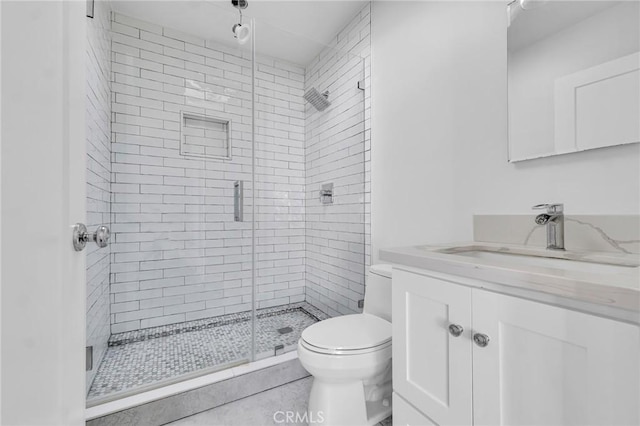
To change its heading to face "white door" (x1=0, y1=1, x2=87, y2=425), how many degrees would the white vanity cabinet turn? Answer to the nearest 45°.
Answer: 0° — it already faces it

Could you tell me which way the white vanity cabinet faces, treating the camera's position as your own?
facing the viewer and to the left of the viewer

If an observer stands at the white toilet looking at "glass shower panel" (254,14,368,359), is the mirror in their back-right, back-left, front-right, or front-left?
back-right

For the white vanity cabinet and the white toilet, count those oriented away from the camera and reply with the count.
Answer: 0

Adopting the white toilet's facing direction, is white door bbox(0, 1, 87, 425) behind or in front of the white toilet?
in front

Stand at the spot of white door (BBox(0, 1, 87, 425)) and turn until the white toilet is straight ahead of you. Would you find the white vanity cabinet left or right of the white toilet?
right

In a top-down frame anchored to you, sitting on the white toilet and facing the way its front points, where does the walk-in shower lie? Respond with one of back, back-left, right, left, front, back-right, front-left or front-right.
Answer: right

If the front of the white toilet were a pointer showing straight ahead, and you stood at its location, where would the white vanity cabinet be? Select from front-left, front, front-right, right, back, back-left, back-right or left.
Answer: left

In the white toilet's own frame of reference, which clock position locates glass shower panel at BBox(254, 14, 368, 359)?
The glass shower panel is roughly at 4 o'clock from the white toilet.

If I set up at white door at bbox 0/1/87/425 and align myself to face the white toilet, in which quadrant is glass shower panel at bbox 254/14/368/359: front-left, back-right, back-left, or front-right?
front-left
